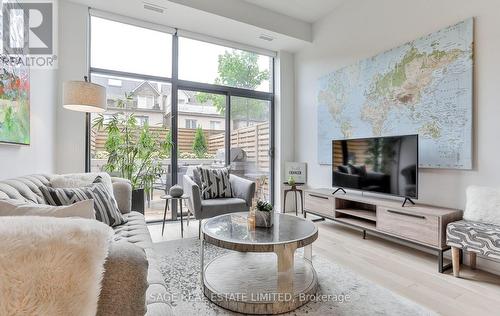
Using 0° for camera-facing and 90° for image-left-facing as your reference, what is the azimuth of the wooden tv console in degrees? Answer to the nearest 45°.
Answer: approximately 45°

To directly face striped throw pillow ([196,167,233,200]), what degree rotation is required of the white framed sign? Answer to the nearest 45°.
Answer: approximately 45° to its right

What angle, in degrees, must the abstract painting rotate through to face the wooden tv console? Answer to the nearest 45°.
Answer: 0° — it already faces it

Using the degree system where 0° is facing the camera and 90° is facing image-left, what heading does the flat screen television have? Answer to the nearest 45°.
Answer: approximately 45°

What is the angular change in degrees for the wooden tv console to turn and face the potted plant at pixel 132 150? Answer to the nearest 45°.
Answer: approximately 45° to its right

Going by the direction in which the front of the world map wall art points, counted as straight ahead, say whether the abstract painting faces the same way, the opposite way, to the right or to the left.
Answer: the opposite way
